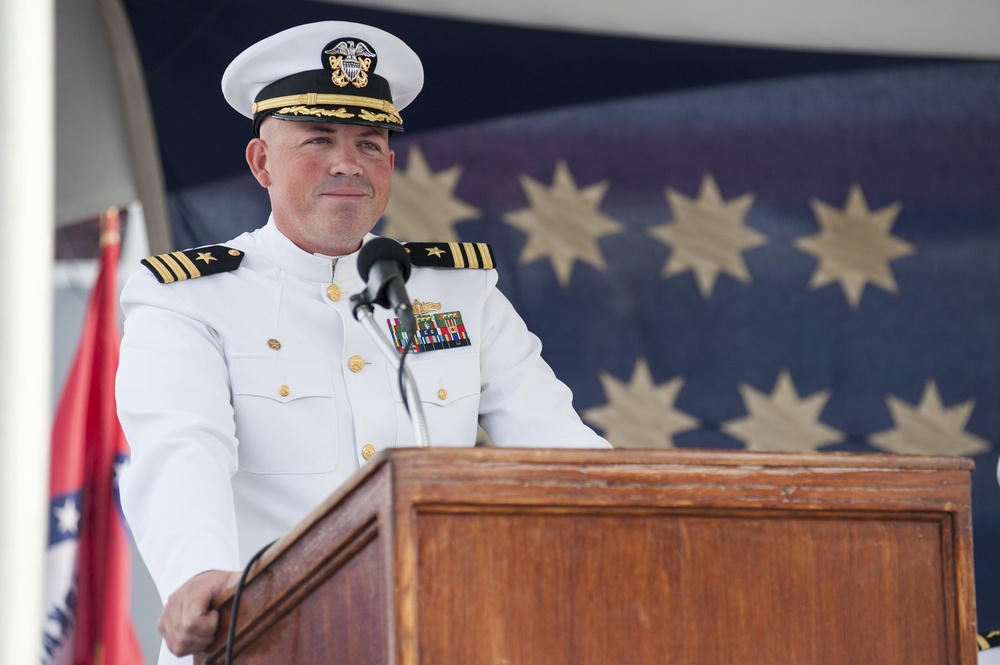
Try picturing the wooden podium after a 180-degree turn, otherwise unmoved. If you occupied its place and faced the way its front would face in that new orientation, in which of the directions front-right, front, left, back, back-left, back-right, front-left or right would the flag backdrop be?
front

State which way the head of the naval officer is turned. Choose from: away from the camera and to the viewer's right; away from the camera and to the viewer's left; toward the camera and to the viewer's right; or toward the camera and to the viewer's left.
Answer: toward the camera and to the viewer's right

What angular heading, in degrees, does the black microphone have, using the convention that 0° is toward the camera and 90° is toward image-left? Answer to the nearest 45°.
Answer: approximately 135°

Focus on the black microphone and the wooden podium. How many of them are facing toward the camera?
1

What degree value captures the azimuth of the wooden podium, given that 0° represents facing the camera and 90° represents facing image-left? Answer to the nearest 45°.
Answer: approximately 0°

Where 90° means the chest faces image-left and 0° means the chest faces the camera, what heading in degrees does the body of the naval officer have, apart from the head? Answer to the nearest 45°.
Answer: approximately 315°

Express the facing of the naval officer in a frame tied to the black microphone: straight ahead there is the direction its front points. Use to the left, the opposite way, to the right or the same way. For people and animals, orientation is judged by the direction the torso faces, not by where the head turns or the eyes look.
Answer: the opposite way
